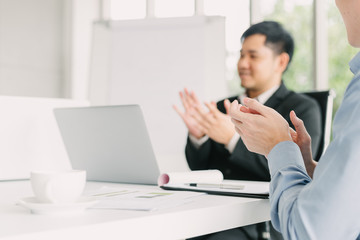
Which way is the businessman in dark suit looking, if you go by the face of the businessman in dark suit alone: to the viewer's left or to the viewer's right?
to the viewer's left

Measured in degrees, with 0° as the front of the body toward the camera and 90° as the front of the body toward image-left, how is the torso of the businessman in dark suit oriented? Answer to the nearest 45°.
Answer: approximately 45°

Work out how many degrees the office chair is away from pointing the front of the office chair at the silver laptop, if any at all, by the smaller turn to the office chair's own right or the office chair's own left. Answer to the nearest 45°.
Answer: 0° — it already faces it
